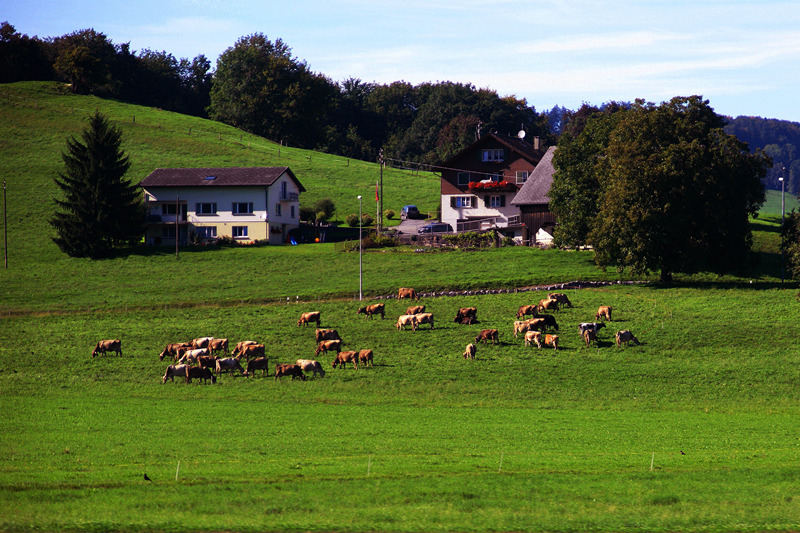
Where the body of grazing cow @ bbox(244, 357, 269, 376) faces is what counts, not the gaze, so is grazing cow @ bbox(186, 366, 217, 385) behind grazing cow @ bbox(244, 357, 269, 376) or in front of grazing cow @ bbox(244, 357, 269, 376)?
in front

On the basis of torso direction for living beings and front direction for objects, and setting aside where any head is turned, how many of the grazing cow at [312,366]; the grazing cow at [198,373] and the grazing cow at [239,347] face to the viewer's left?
1

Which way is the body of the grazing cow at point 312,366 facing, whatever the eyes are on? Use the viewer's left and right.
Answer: facing to the right of the viewer

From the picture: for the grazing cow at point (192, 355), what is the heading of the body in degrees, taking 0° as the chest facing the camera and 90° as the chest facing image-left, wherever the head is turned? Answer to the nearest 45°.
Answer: approximately 90°

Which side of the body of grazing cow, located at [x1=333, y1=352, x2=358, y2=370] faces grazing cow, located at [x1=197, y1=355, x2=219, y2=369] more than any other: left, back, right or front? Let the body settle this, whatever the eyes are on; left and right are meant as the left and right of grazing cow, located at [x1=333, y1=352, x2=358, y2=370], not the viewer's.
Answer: front
